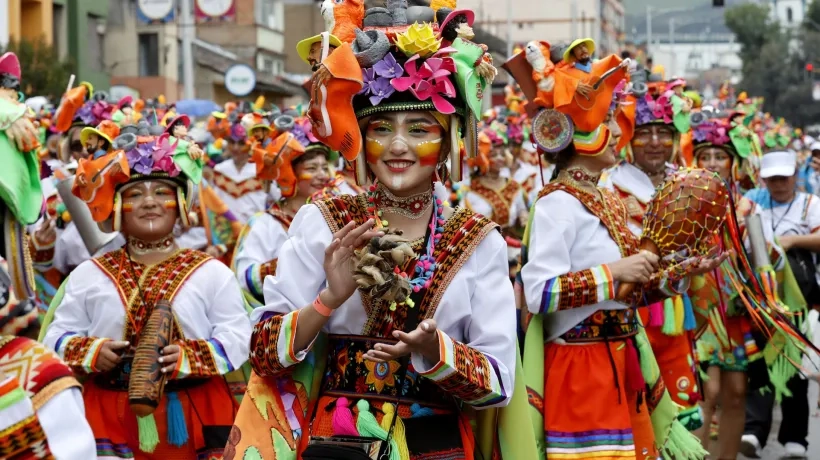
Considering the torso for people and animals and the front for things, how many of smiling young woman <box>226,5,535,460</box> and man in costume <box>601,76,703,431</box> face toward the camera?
2

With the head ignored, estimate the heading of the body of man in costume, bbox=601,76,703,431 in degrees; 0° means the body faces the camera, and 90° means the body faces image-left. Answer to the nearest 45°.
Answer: approximately 0°

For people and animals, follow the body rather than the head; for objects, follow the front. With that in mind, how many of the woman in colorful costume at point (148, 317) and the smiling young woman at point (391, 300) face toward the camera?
2

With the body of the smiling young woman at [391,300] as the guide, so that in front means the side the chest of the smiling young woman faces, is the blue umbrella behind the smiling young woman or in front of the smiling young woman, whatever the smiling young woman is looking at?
behind

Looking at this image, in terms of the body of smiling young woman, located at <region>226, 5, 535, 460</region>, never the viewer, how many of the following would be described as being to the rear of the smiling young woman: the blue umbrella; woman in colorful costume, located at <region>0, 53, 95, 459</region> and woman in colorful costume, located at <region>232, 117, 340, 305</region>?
2

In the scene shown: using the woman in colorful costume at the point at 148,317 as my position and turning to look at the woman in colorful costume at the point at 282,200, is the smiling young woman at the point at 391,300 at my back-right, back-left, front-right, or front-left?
back-right
